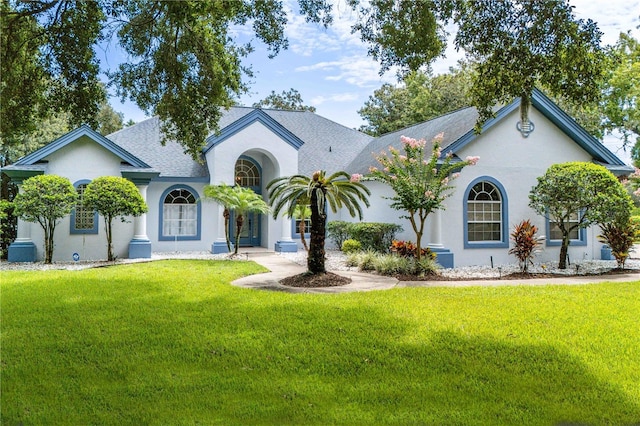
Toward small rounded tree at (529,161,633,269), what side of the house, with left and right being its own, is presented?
left

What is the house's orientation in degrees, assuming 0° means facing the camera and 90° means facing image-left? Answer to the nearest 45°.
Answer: approximately 0°

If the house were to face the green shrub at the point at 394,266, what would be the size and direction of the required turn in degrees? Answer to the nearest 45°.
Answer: approximately 45° to its left

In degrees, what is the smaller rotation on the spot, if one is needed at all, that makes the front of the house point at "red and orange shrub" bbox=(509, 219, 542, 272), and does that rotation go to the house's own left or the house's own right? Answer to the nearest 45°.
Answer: approximately 90° to the house's own left

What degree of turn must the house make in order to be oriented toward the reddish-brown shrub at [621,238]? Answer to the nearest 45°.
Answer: approximately 90° to its left

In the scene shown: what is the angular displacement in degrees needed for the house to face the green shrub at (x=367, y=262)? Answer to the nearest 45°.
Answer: approximately 45° to its left

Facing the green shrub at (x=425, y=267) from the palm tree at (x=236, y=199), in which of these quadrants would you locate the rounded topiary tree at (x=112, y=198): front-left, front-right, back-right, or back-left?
back-right

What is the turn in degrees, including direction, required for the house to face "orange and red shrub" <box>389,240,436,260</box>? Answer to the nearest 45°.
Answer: approximately 45° to its left
